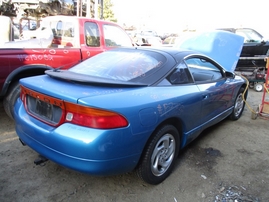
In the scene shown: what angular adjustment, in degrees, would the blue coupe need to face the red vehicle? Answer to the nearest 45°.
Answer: approximately 90° to its left

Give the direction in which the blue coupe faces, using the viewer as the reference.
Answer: facing away from the viewer and to the right of the viewer

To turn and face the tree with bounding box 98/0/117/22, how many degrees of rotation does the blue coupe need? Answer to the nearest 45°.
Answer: approximately 45° to its left

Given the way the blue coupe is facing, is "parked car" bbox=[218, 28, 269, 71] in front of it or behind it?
in front

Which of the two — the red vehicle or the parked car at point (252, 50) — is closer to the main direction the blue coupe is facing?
the parked car
